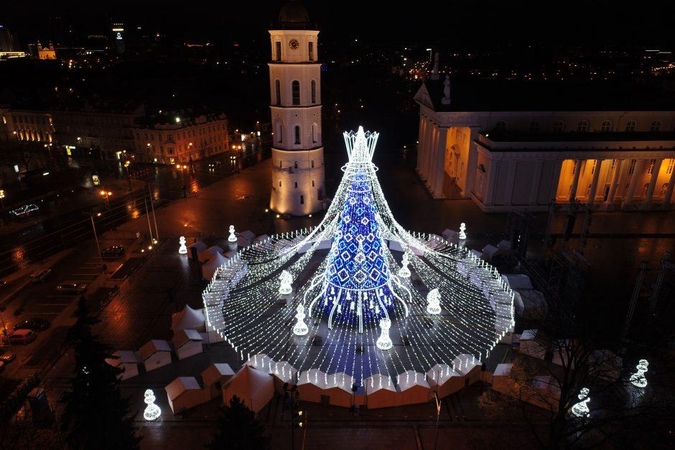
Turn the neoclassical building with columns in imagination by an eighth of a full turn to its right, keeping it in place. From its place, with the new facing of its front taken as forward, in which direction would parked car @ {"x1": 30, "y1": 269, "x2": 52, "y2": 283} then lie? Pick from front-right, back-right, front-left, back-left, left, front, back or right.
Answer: left

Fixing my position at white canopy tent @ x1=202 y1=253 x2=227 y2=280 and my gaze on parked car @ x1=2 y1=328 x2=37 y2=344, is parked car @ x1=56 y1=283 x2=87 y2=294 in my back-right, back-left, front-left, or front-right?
front-right

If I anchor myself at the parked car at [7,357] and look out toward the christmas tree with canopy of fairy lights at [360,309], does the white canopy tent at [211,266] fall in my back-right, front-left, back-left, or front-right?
front-left

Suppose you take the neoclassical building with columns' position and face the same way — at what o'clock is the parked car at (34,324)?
The parked car is roughly at 10 o'clock from the neoclassical building with columns.

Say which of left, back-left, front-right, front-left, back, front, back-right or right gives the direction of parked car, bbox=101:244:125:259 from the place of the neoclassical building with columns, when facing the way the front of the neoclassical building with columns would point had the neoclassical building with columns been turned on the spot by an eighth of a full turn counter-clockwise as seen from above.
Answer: front

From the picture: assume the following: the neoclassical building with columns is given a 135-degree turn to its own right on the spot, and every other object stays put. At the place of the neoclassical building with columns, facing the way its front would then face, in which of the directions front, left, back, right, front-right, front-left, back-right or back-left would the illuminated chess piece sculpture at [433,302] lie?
back-right

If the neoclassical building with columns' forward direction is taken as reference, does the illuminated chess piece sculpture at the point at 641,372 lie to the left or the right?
on its left

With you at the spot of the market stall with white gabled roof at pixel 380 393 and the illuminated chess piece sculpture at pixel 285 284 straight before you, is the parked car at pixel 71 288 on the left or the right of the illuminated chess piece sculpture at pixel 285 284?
left

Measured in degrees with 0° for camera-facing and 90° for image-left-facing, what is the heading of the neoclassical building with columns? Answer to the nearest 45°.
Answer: approximately 90°

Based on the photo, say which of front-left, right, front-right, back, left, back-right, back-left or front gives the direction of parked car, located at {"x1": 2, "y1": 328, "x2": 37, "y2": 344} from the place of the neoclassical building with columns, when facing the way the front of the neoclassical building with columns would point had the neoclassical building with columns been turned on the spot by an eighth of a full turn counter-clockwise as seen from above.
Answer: front

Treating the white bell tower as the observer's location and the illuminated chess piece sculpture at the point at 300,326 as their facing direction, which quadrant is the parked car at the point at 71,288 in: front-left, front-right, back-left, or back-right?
front-right

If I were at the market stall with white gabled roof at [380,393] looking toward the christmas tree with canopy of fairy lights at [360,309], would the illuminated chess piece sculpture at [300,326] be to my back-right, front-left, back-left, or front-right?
front-left

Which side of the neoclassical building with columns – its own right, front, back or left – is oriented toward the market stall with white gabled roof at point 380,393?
left

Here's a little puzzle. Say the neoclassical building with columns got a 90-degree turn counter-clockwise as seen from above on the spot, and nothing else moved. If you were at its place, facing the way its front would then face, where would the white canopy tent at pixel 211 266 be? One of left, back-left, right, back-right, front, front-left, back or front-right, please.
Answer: front-right

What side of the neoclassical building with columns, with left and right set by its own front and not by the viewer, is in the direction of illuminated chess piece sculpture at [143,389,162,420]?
left

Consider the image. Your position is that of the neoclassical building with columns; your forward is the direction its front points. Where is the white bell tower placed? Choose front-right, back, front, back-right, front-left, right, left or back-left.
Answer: front-left

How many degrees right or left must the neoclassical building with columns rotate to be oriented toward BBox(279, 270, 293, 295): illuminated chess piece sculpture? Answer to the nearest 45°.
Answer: approximately 45° to its left

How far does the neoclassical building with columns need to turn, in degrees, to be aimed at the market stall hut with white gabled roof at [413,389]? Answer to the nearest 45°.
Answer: approximately 90° to its left
